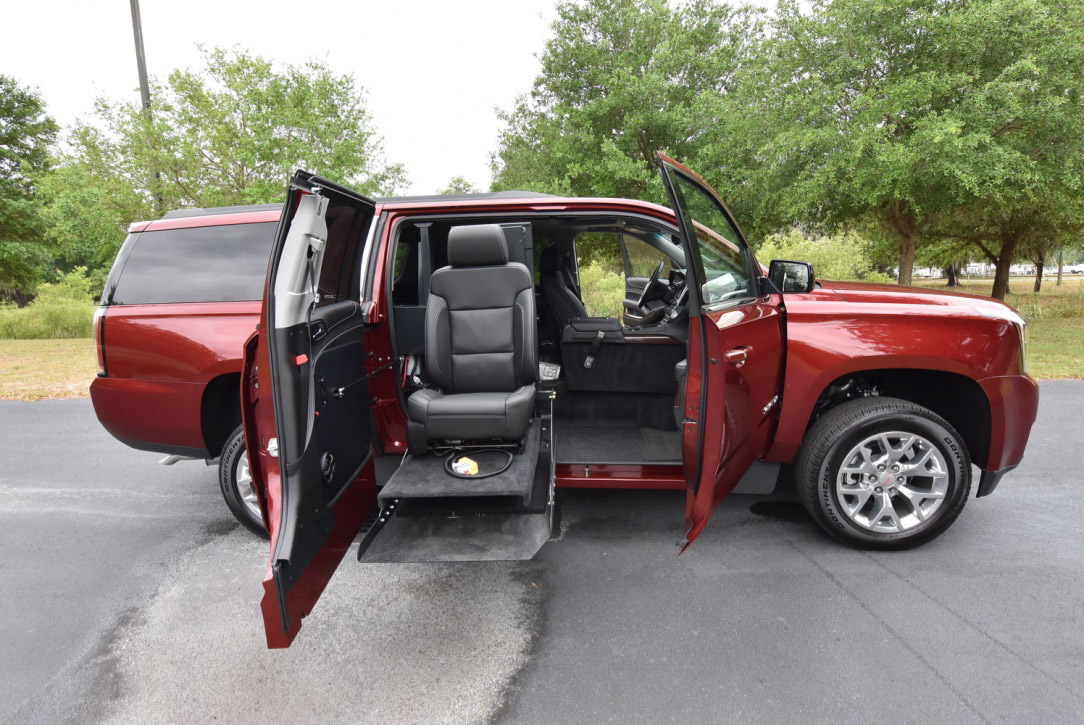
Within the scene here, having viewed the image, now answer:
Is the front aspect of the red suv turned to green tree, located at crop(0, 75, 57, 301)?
no

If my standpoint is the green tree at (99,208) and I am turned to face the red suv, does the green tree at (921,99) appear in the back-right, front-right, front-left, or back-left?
front-left

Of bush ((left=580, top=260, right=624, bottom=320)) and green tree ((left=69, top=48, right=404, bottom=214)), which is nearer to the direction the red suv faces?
the bush

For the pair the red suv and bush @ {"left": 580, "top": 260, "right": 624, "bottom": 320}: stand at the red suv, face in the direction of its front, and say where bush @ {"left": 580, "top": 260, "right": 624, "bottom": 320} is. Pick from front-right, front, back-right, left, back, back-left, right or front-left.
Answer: left

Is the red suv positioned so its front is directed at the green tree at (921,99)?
no

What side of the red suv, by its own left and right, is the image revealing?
right

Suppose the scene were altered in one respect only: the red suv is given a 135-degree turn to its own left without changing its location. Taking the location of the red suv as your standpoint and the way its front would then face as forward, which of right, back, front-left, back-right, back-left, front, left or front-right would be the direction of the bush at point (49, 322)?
front

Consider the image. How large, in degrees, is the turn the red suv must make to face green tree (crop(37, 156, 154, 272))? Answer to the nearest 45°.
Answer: approximately 135° to its left

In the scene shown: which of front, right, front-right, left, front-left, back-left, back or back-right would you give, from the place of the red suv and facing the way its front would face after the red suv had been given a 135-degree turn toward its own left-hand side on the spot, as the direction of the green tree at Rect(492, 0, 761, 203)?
front-right

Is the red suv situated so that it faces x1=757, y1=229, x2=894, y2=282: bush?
no

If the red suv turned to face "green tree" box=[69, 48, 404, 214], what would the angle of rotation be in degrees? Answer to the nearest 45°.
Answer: approximately 135° to its left

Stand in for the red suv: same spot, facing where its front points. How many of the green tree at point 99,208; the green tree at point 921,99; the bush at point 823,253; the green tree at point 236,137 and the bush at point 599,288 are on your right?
0

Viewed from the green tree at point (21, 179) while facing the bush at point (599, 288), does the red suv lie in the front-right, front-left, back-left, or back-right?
front-right
